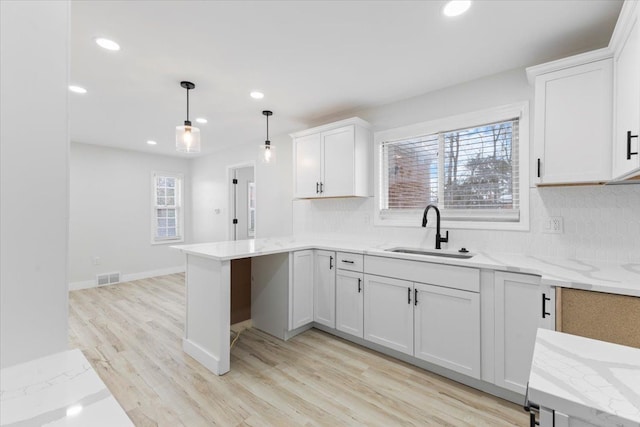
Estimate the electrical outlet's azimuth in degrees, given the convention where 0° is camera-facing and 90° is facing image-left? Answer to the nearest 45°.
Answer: approximately 0°

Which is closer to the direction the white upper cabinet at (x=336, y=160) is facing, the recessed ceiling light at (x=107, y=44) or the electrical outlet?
the recessed ceiling light

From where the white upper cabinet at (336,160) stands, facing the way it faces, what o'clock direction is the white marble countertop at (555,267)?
The white marble countertop is roughly at 9 o'clock from the white upper cabinet.

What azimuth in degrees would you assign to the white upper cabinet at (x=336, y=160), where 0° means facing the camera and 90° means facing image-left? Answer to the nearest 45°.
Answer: approximately 45°

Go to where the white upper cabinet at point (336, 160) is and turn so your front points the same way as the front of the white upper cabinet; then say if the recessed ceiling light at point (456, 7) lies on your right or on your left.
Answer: on your left

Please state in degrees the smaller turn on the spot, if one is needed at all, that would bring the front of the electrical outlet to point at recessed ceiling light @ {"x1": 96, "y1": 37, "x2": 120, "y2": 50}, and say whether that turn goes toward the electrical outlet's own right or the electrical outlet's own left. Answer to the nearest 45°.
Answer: approximately 45° to the electrical outlet's own right
